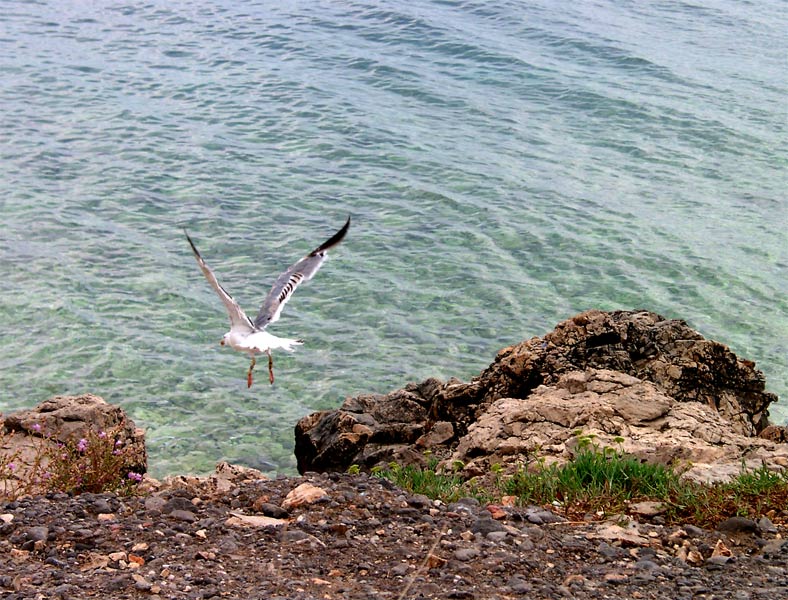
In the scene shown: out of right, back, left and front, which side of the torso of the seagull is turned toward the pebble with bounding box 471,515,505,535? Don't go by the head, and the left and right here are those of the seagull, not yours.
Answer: back

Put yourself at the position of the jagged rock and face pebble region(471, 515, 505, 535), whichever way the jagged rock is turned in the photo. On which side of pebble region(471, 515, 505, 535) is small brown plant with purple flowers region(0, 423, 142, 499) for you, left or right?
right

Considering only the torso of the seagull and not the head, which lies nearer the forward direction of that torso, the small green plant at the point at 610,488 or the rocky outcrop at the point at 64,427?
the rocky outcrop

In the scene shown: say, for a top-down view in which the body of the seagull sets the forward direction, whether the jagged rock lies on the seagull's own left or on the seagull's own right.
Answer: on the seagull's own right

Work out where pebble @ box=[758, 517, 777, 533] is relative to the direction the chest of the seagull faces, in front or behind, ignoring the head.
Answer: behind

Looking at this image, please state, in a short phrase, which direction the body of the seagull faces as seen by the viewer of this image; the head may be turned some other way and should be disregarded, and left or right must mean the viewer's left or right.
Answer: facing away from the viewer and to the left of the viewer

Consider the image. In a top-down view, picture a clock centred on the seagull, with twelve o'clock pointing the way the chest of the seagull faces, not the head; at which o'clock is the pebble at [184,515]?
The pebble is roughly at 8 o'clock from the seagull.

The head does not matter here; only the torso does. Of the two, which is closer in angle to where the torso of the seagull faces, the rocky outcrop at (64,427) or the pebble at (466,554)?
the rocky outcrop

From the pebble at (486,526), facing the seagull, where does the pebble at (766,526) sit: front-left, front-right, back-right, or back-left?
back-right

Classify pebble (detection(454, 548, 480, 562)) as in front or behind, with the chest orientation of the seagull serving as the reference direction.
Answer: behind

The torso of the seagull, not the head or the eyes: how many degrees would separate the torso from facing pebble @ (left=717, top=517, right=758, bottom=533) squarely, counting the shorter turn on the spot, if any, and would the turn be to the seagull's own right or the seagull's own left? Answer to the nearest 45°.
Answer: approximately 180°

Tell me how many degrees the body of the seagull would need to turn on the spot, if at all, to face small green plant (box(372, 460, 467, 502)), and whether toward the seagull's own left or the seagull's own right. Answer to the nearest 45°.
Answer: approximately 180°
